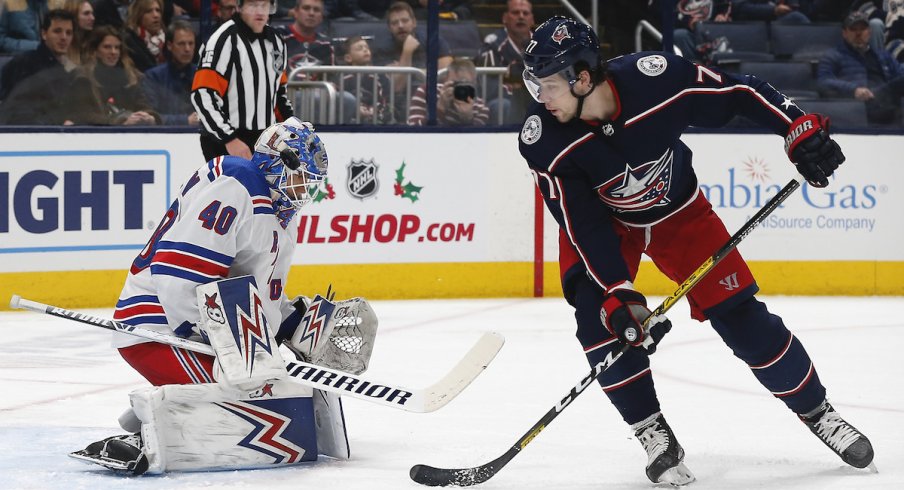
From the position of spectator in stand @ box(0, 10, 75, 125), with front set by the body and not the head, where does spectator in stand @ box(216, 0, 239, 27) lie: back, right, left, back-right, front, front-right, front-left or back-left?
front-left

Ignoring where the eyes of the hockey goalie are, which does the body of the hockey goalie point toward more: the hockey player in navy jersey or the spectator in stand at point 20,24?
the hockey player in navy jersey

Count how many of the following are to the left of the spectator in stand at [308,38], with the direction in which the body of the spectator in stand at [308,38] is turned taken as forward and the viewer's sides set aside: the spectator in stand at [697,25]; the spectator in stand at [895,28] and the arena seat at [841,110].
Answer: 3

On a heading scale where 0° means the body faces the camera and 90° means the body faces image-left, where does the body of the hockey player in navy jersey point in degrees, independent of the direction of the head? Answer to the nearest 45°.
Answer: approximately 0°

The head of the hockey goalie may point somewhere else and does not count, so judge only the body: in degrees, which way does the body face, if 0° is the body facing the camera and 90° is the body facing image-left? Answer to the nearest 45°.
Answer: approximately 270°

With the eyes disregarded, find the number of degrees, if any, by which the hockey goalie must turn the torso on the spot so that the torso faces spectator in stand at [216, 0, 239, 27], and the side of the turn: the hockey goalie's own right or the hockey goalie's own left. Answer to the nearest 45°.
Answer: approximately 90° to the hockey goalie's own left

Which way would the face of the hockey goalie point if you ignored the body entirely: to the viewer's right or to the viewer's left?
to the viewer's right

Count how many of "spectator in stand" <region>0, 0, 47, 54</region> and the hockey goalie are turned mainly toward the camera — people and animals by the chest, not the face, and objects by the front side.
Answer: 1

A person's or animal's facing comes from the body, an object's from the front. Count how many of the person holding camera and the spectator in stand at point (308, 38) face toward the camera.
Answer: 2

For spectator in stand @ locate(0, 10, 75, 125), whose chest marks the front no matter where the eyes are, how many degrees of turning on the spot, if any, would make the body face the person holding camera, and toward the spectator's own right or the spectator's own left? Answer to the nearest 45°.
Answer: approximately 45° to the spectator's own left

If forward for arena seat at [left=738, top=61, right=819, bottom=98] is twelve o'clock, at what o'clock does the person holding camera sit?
The person holding camera is roughly at 2 o'clock from the arena seat.

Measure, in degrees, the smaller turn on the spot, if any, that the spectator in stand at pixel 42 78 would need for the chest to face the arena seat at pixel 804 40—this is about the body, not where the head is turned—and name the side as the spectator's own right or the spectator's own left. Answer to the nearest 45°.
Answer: approximately 45° to the spectator's own left

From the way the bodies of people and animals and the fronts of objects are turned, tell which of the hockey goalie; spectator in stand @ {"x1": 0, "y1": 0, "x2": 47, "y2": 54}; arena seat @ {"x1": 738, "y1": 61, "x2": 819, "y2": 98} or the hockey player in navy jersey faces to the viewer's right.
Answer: the hockey goalie
